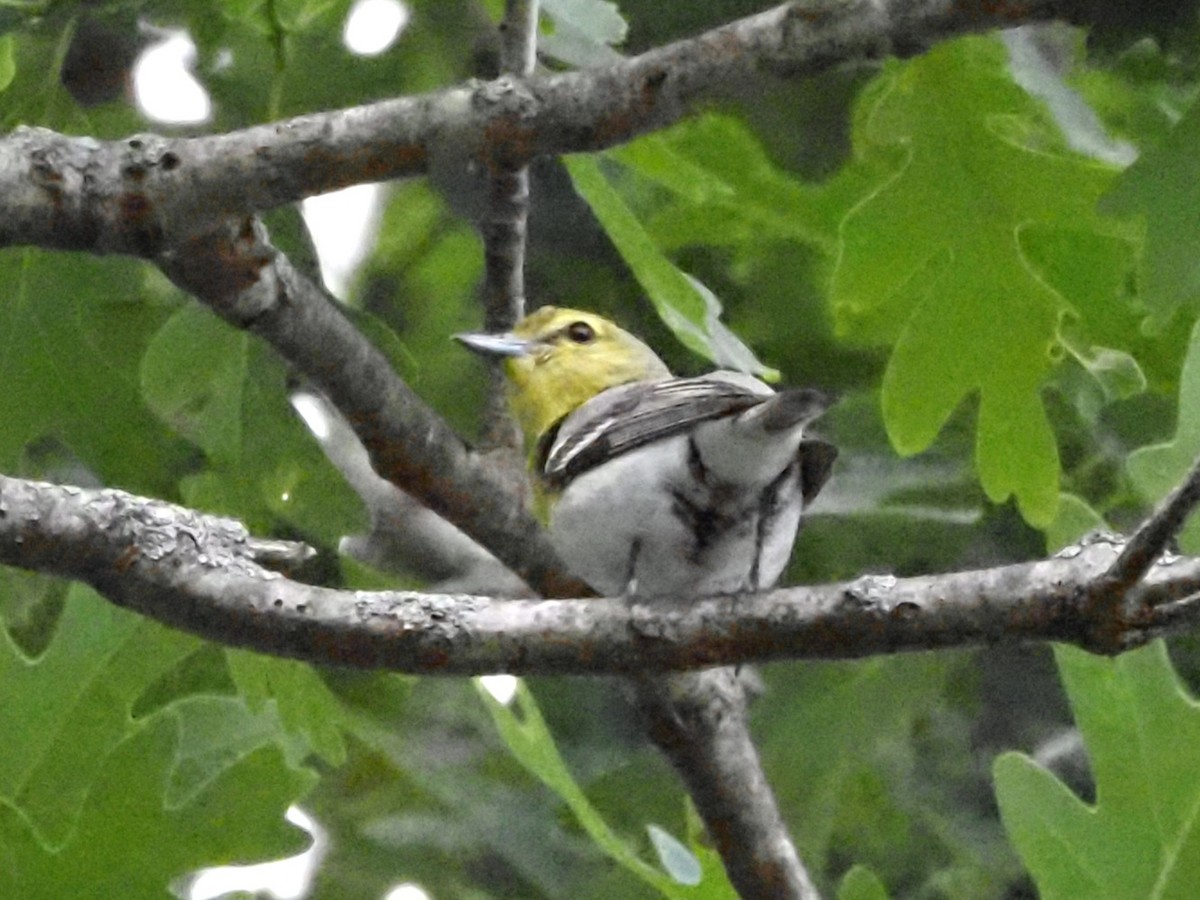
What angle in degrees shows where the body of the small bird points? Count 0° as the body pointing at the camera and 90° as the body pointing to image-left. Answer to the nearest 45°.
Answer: approximately 135°
